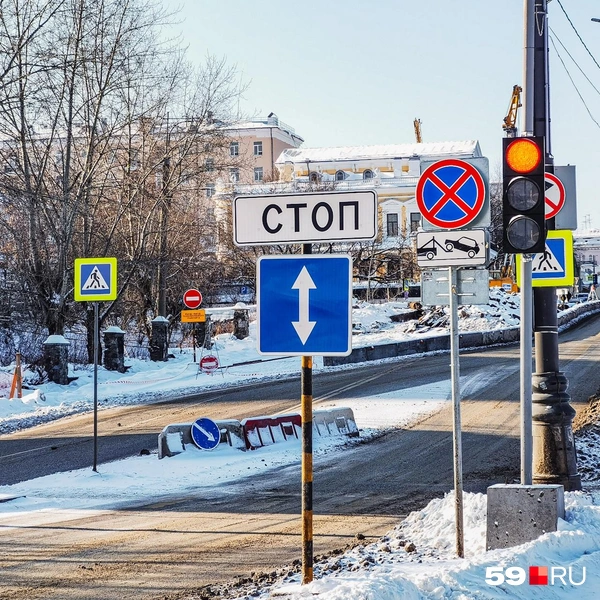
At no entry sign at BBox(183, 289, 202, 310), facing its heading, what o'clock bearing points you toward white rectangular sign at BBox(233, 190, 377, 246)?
The white rectangular sign is roughly at 12 o'clock from the no entry sign.

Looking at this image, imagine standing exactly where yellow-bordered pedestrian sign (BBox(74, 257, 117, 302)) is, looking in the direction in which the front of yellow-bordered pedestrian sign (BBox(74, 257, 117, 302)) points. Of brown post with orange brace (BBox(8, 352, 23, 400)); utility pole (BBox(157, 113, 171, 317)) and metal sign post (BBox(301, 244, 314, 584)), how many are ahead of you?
1

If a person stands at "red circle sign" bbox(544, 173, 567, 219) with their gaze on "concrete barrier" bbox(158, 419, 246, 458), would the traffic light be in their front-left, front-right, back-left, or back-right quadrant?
back-left

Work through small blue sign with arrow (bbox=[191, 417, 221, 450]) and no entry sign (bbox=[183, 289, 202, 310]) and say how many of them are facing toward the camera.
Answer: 2

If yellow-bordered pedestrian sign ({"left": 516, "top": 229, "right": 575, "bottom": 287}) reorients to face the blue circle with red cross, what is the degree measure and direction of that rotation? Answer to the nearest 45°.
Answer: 0° — it already faces it

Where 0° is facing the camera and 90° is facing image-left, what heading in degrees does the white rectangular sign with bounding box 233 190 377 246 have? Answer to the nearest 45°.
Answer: approximately 0°

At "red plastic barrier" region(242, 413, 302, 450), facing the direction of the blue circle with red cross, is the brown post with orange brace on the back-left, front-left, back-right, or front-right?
back-right

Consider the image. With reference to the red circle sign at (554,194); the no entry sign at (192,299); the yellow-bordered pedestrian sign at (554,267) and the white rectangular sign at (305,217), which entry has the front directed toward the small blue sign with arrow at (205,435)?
the no entry sign

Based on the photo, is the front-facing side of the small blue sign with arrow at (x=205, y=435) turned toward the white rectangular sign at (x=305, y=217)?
yes

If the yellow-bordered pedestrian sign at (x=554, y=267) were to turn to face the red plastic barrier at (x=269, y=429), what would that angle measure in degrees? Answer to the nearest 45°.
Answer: approximately 135° to its right

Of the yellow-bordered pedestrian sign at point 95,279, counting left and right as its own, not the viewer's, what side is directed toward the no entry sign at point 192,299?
back

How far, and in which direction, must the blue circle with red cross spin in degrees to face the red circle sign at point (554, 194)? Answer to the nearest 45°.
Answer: approximately 135° to its left

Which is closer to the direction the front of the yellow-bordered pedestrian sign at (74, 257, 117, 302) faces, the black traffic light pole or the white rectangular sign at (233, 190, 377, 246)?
the white rectangular sign

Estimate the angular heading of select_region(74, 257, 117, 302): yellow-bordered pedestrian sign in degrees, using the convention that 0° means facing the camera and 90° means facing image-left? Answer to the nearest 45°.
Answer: approximately 0°
